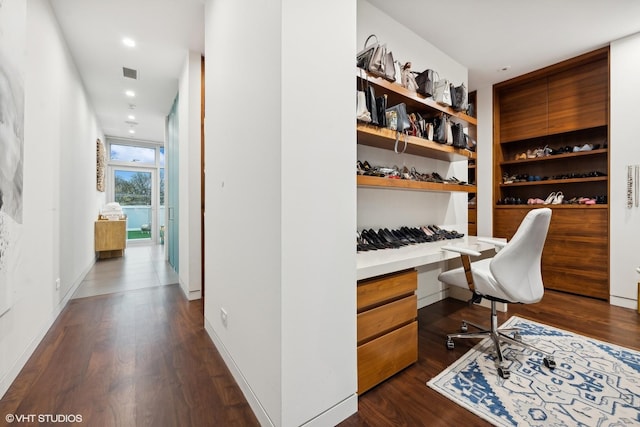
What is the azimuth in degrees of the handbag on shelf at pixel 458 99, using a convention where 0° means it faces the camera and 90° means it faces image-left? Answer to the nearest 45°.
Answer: approximately 315°

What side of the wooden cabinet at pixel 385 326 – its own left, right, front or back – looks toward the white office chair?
left

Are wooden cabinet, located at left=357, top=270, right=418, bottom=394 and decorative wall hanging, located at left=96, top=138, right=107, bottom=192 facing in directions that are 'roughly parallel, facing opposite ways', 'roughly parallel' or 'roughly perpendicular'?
roughly perpendicular

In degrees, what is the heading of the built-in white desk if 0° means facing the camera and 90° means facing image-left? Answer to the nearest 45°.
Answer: approximately 315°

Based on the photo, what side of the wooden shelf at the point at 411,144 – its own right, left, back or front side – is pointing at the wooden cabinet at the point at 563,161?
left

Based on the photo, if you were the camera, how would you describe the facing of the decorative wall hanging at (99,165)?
facing to the right of the viewer

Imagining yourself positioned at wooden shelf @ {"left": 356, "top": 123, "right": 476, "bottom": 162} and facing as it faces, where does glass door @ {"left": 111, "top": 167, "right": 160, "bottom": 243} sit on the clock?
The glass door is roughly at 5 o'clock from the wooden shelf.

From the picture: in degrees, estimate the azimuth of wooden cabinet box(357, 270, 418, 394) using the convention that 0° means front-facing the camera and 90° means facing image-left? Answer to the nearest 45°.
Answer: approximately 315°

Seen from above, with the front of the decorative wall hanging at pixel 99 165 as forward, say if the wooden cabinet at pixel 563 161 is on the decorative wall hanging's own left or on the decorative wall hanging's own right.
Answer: on the decorative wall hanging's own right
